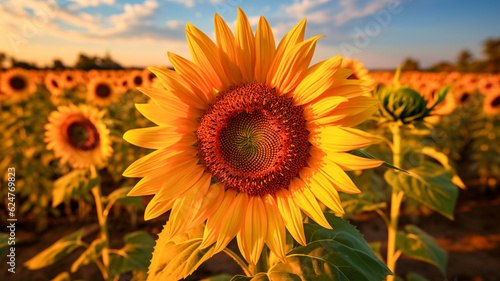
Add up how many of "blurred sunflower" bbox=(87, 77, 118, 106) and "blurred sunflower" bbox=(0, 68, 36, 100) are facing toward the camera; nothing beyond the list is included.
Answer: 2

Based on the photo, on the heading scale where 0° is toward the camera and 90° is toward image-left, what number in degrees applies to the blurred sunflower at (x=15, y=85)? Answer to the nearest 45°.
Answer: approximately 0°

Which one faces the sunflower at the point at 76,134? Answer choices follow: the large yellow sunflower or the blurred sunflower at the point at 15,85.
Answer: the blurred sunflower

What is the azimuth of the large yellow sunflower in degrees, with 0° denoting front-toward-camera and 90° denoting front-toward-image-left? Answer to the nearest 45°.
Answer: approximately 0°

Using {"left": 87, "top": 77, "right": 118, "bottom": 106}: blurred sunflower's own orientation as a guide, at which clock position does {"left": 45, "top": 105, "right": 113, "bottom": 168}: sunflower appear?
The sunflower is roughly at 12 o'clock from the blurred sunflower.

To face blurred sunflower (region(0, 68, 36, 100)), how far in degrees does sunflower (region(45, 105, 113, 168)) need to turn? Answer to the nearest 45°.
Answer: approximately 180°

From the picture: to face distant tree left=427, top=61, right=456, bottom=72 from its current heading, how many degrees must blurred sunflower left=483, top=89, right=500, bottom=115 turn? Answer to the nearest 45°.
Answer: approximately 180°
